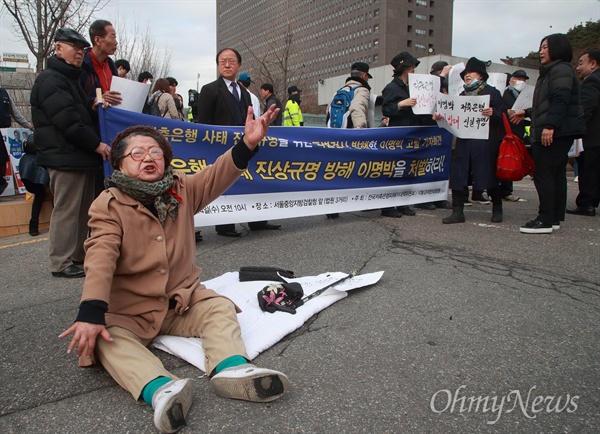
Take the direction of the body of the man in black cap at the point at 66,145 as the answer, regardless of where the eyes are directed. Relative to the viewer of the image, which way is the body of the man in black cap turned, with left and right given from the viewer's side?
facing to the right of the viewer

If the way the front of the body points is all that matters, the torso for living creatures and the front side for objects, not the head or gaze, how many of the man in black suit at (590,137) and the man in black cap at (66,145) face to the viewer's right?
1

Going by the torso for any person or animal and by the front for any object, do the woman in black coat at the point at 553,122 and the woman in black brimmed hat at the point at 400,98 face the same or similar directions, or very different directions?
very different directions

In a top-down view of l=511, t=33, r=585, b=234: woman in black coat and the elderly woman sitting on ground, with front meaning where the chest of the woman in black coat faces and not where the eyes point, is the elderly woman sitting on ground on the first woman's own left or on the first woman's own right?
on the first woman's own left

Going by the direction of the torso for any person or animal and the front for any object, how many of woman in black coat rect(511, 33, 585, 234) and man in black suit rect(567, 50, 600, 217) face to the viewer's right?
0

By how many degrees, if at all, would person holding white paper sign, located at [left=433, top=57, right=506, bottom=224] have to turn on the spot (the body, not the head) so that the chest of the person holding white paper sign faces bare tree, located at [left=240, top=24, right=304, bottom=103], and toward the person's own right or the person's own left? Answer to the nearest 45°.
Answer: approximately 90° to the person's own right

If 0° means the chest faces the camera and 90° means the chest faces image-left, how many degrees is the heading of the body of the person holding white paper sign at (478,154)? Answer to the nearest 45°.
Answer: approximately 45°

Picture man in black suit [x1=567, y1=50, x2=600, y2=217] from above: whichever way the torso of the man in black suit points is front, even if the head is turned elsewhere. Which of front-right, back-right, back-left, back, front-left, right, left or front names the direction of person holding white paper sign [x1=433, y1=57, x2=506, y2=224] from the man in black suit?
front-left

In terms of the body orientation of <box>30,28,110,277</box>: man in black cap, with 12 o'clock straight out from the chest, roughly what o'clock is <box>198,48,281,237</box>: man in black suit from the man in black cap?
The man in black suit is roughly at 11 o'clock from the man in black cap.

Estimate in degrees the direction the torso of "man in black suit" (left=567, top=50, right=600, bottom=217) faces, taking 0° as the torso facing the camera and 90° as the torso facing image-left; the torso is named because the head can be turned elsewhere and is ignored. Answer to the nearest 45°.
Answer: approximately 90°

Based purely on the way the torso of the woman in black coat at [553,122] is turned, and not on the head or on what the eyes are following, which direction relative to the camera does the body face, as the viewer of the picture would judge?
to the viewer's left

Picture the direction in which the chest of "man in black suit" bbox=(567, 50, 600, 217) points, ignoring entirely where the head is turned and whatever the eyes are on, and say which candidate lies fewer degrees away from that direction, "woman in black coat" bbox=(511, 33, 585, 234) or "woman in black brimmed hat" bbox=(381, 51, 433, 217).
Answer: the woman in black brimmed hat

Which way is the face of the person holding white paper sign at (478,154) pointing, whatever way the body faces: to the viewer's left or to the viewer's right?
to the viewer's left

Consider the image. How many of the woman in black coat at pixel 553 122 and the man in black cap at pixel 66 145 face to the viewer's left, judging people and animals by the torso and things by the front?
1
